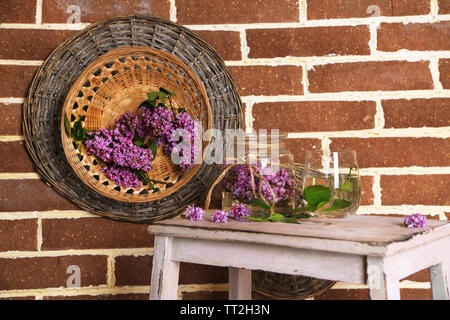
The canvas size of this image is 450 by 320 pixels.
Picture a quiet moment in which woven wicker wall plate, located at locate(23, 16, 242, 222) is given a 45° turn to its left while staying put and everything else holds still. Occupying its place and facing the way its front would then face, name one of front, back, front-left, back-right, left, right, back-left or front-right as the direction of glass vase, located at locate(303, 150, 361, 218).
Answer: front

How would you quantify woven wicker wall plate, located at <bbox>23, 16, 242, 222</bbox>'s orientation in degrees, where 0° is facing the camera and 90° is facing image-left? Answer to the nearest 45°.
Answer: approximately 0°
